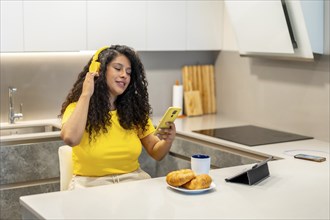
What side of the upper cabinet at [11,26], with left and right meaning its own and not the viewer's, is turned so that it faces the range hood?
left

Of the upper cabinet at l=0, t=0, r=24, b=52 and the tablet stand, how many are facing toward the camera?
1

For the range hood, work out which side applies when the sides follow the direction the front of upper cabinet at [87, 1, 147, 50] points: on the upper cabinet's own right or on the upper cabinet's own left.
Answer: on the upper cabinet's own left

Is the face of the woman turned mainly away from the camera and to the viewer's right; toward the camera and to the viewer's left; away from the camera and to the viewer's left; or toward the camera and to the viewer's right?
toward the camera and to the viewer's right

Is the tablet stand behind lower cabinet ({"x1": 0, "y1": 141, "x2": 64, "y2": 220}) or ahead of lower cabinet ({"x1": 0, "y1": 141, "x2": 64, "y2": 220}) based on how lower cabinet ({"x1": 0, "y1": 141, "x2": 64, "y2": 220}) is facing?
ahead

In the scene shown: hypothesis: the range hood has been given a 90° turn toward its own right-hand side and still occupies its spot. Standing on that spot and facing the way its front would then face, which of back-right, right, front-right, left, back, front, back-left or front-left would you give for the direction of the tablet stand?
back-left

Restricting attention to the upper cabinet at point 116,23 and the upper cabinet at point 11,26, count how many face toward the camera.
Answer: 2

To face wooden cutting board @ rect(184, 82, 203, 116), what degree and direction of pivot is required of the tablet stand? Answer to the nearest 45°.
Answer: approximately 45° to its right

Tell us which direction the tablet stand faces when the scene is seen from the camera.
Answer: facing away from the viewer and to the left of the viewer

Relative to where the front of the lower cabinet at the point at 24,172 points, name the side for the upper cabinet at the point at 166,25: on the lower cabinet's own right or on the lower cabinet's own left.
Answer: on the lower cabinet's own left

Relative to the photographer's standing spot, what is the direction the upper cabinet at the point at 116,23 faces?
facing the viewer

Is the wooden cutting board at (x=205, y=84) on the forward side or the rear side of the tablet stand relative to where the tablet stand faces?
on the forward side
